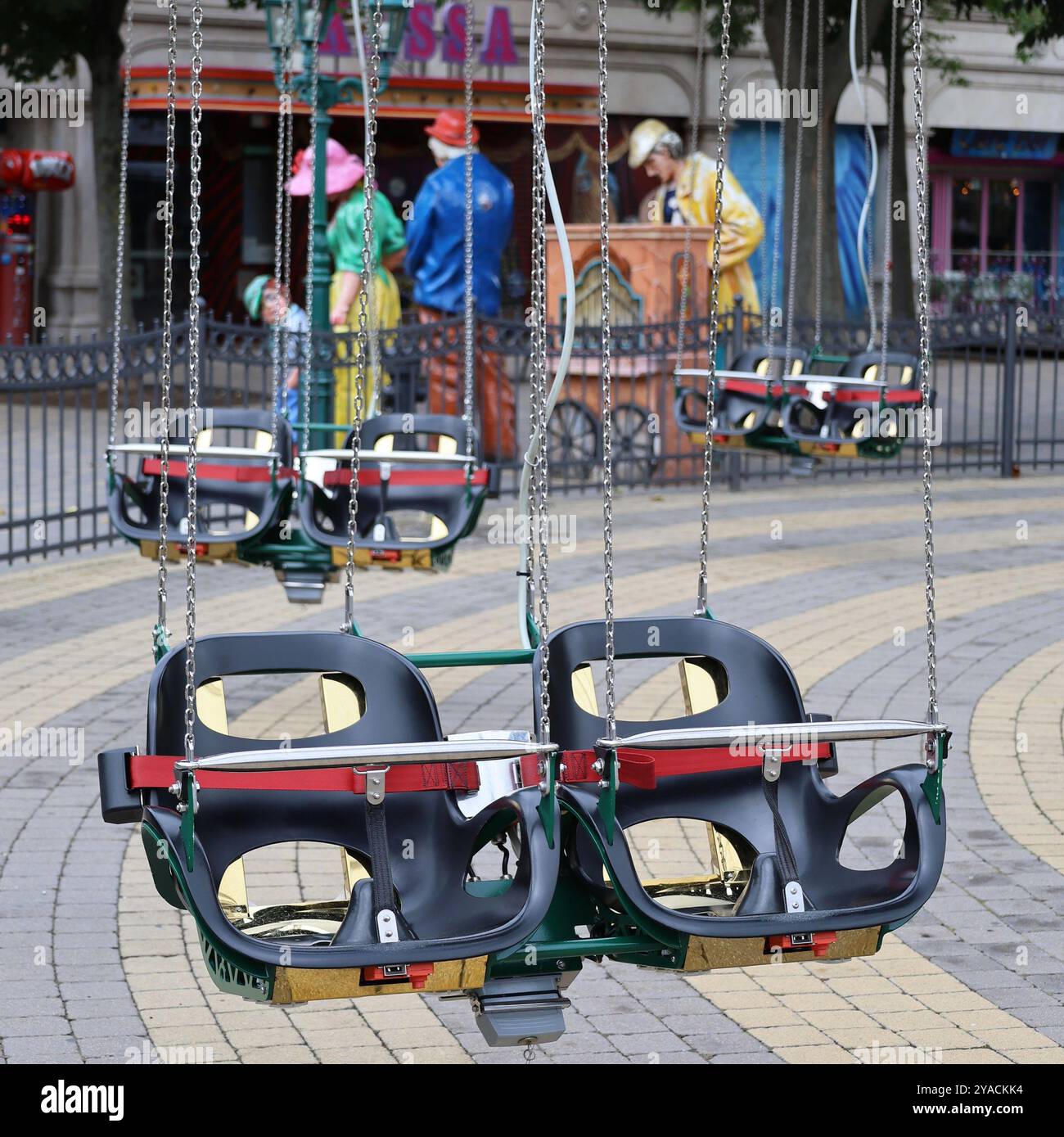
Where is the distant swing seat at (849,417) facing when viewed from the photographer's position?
facing the viewer and to the left of the viewer

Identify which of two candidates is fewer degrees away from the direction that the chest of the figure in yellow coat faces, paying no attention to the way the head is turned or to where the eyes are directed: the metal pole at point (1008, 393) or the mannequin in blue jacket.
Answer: the mannequin in blue jacket

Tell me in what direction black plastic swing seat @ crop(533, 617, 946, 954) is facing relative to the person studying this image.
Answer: facing the viewer and to the right of the viewer

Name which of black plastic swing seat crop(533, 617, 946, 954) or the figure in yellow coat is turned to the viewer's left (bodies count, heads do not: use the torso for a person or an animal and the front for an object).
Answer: the figure in yellow coat

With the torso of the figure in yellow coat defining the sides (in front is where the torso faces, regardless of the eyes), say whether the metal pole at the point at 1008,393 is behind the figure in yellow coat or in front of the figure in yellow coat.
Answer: behind

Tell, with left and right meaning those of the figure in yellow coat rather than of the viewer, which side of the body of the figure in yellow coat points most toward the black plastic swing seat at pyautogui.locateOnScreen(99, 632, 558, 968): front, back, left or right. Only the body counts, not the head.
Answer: left

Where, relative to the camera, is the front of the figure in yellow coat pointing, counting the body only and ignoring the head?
to the viewer's left

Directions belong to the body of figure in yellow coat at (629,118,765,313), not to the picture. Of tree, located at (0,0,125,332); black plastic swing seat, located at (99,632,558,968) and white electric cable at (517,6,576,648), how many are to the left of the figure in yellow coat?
2

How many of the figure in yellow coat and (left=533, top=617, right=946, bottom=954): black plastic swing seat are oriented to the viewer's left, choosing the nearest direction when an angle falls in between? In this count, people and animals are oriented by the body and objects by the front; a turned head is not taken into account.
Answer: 1

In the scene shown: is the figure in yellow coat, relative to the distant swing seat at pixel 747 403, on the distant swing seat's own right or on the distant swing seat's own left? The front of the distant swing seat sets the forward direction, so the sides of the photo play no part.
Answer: on the distant swing seat's own right

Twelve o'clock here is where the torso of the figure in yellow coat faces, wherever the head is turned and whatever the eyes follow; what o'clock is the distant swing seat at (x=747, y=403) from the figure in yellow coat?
The distant swing seat is roughly at 9 o'clock from the figure in yellow coat.
